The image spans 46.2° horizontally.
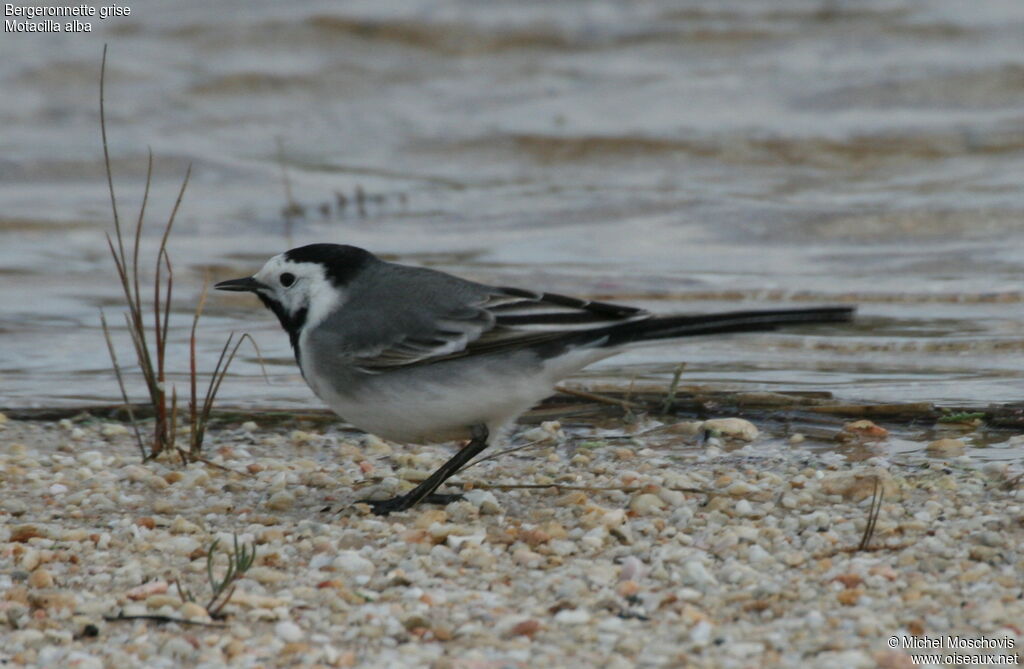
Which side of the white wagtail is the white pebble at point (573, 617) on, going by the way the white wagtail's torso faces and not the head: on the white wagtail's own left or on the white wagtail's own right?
on the white wagtail's own left

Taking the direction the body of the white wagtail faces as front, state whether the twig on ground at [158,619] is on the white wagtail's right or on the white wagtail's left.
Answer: on the white wagtail's left

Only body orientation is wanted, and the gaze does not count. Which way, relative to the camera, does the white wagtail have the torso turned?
to the viewer's left

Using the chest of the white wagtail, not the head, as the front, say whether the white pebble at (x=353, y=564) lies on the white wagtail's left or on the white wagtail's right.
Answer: on the white wagtail's left

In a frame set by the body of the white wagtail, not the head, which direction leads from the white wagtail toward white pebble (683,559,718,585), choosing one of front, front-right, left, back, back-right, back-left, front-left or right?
back-left

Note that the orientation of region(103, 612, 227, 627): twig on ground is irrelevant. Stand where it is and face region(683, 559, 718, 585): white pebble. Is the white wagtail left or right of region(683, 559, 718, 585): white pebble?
left
